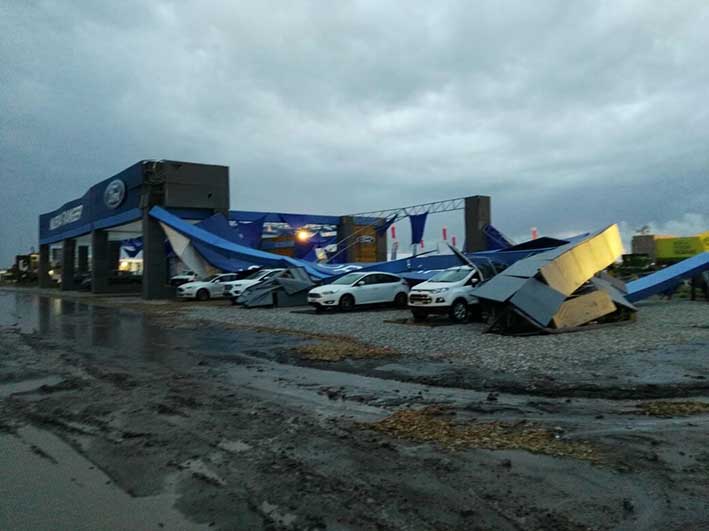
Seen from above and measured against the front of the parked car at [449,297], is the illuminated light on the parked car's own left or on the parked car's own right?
on the parked car's own right

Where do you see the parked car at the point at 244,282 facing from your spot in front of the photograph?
facing the viewer and to the left of the viewer

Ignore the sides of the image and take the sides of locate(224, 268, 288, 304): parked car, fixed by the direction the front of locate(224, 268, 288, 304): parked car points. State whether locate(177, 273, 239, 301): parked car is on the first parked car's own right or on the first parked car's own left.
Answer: on the first parked car's own right

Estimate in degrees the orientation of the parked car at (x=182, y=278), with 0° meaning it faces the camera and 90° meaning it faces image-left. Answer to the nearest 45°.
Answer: approximately 45°

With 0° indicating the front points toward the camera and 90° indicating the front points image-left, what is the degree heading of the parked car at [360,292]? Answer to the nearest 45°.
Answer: approximately 45°

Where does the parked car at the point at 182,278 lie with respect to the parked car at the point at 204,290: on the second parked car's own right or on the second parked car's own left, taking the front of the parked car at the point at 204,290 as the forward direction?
on the second parked car's own right

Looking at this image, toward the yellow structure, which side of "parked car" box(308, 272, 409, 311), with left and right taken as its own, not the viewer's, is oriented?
back

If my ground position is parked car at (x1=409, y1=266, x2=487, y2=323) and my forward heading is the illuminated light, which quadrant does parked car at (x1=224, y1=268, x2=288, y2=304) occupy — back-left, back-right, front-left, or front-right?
front-left

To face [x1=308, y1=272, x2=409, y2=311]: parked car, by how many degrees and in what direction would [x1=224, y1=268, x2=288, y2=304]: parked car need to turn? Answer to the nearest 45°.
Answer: approximately 90° to its left

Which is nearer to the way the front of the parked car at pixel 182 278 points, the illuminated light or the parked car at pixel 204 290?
the parked car
